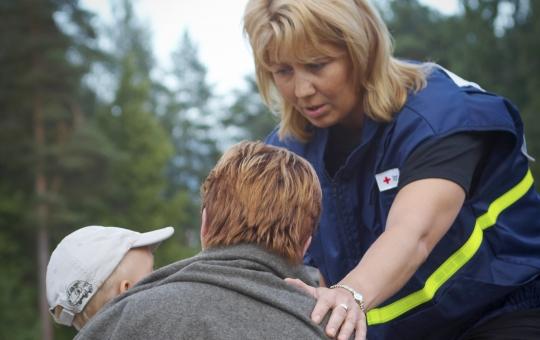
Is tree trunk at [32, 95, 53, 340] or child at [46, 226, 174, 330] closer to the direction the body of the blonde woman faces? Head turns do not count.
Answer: the child

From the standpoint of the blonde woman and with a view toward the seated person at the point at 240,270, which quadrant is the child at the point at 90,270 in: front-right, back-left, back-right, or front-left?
front-right

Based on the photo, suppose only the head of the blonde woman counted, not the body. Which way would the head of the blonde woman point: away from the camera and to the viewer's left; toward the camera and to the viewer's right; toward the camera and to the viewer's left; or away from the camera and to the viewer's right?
toward the camera and to the viewer's left

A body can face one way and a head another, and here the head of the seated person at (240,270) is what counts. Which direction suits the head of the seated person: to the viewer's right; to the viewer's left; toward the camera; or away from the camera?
away from the camera

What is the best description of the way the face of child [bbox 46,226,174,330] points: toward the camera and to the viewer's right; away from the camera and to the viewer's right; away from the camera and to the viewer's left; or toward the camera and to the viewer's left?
away from the camera and to the viewer's right

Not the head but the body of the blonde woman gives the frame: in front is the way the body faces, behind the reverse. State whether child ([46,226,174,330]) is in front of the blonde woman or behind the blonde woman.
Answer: in front

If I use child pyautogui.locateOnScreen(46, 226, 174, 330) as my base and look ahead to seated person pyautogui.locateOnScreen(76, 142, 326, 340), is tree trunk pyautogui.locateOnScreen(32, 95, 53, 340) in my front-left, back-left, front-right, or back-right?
back-left

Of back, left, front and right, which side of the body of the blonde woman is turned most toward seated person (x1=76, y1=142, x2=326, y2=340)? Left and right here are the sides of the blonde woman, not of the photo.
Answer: front

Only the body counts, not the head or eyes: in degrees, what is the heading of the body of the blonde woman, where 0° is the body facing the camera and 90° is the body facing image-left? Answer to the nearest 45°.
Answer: approximately 45°

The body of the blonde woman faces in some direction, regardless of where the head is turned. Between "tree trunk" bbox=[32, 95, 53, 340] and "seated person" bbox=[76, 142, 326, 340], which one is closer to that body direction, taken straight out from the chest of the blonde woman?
the seated person

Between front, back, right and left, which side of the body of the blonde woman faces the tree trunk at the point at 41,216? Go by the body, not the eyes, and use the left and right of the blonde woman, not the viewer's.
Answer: right
